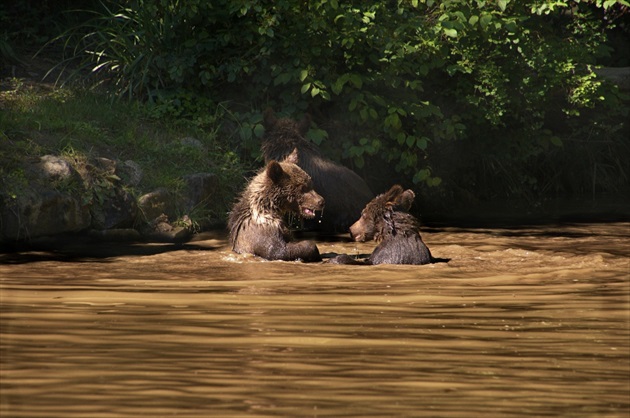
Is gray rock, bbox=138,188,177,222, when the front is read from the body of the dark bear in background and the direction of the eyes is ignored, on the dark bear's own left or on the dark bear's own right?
on the dark bear's own left

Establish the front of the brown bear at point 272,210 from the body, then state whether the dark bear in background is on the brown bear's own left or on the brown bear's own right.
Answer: on the brown bear's own left

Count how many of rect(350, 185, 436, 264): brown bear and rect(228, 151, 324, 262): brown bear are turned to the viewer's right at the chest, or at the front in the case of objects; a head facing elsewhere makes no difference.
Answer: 1

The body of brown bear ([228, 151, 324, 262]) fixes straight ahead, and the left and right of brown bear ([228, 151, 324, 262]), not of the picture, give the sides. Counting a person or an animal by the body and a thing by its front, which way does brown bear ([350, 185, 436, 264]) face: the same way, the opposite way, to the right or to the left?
the opposite way

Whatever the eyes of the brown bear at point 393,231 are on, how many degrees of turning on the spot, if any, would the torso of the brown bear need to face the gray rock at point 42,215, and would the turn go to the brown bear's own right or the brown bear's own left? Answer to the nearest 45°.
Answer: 0° — it already faces it

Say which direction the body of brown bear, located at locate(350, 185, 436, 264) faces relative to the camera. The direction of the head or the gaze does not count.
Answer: to the viewer's left

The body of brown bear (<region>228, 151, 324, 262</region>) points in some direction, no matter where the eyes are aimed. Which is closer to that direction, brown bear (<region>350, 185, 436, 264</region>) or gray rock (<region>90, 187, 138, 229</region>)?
the brown bear

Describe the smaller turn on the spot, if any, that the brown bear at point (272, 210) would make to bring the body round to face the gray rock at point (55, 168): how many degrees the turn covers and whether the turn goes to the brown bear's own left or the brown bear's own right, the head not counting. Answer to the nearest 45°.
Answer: approximately 180°

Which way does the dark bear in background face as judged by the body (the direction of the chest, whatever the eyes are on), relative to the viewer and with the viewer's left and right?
facing away from the viewer and to the left of the viewer

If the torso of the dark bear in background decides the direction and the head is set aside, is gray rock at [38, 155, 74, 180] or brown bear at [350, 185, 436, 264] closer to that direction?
the gray rock

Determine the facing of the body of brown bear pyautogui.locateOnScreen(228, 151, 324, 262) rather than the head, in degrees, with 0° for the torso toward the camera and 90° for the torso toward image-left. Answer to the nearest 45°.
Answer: approximately 270°

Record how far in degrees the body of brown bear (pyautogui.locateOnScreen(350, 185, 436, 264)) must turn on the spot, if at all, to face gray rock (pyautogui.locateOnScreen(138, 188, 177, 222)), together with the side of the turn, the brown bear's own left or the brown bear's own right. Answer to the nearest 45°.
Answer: approximately 45° to the brown bear's own right
